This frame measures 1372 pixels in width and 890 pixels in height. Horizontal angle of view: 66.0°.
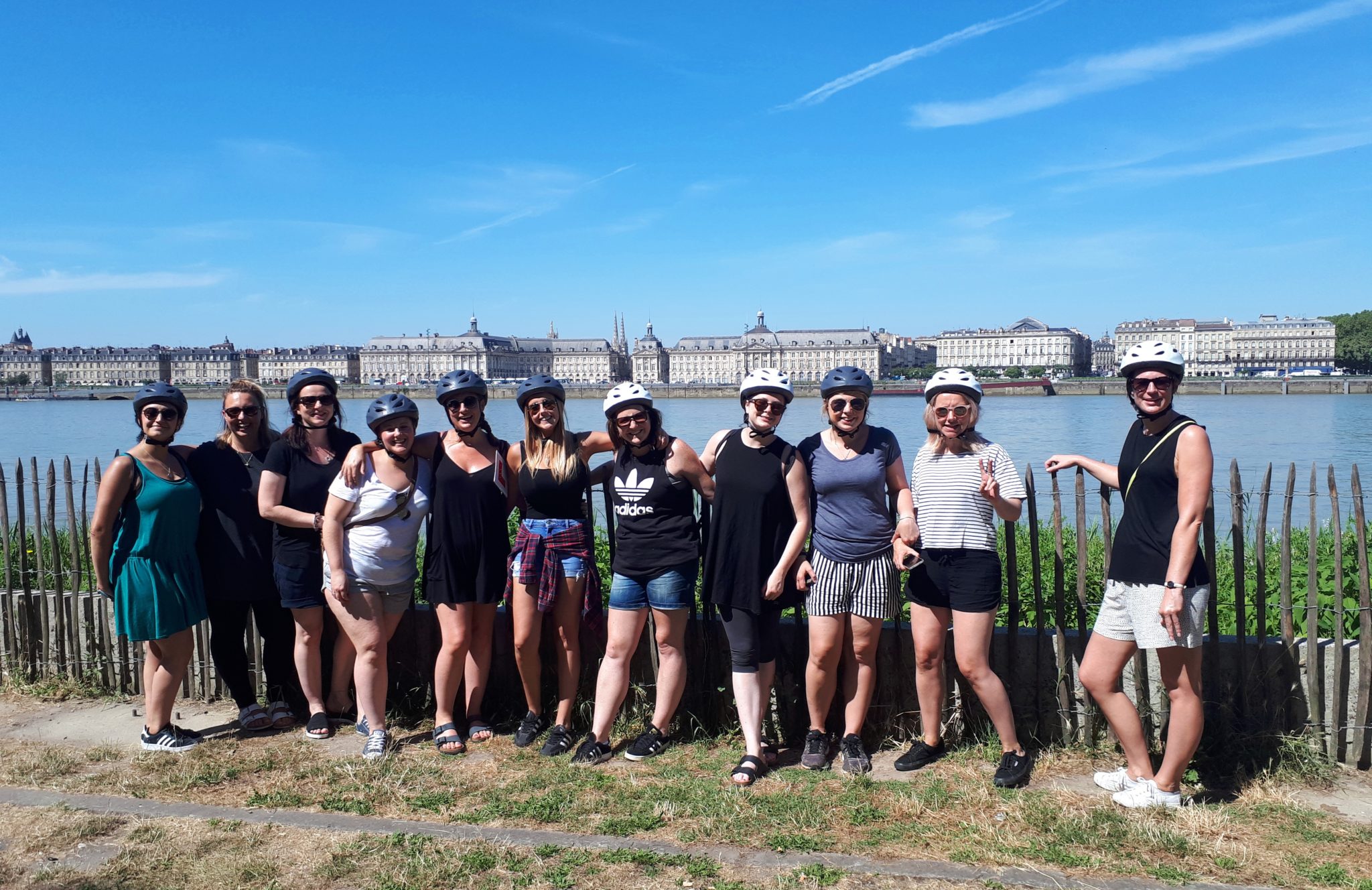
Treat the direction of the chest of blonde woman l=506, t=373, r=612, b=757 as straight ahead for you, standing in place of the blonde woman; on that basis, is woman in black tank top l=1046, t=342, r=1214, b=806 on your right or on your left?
on your left

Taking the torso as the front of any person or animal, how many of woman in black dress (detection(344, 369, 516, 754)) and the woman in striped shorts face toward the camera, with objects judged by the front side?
2

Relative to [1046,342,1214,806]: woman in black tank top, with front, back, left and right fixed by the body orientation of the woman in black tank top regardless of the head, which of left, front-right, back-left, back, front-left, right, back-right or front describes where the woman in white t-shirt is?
front-right

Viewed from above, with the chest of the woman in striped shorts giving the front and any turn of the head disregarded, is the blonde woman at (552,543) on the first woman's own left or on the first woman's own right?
on the first woman's own right

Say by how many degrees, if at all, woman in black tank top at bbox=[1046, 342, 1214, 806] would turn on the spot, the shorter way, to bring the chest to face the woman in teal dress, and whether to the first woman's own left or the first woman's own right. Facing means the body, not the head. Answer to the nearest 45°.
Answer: approximately 45° to the first woman's own right

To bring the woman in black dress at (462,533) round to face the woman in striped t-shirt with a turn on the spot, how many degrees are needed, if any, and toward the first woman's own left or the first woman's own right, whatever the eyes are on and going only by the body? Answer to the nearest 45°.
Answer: approximately 45° to the first woman's own left

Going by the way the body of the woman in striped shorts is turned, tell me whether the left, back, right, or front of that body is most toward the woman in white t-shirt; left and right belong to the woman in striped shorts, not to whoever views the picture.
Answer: right

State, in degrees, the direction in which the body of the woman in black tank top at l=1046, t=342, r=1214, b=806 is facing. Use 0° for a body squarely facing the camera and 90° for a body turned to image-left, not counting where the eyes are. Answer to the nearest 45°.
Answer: approximately 45°

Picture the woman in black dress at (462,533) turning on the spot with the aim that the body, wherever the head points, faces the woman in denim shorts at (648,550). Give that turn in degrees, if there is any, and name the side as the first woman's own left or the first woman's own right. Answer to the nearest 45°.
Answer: approximately 45° to the first woman's own left
